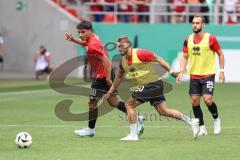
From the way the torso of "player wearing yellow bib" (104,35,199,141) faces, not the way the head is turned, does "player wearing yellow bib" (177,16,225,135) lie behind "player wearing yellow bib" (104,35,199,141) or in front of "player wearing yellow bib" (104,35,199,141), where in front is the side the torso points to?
behind

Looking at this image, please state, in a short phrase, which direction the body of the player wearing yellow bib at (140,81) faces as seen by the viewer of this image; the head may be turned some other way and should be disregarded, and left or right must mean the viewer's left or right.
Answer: facing the viewer and to the left of the viewer

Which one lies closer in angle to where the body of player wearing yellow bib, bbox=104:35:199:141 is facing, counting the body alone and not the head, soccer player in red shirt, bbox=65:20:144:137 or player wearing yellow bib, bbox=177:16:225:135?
the soccer player in red shirt
